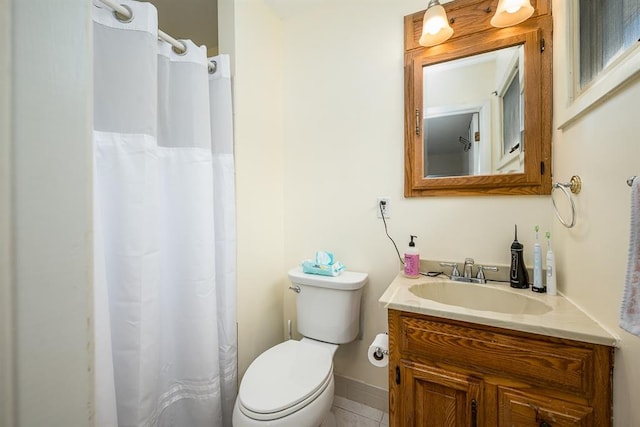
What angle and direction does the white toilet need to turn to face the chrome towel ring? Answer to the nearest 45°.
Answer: approximately 135° to its left

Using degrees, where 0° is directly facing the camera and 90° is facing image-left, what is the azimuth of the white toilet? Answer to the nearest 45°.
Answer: approximately 45°

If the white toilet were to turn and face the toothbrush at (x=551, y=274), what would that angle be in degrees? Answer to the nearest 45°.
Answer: approximately 135° to its left

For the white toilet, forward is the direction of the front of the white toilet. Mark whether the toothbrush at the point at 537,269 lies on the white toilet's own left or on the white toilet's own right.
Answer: on the white toilet's own left

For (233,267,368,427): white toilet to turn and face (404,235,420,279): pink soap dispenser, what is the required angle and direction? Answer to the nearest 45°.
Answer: approximately 135° to its left

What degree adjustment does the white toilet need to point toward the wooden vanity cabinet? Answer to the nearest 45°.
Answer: approximately 90° to its left
